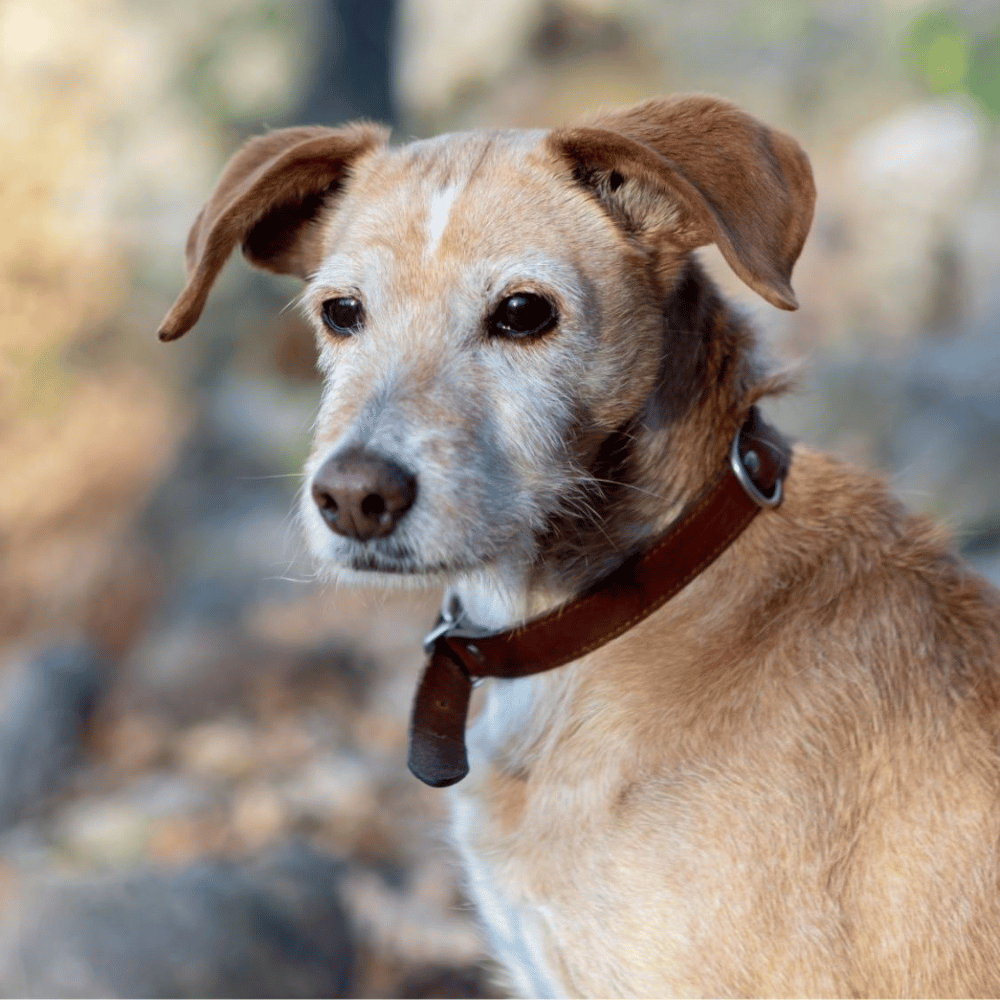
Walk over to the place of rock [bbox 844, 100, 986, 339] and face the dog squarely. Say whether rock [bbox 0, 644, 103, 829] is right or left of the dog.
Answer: right

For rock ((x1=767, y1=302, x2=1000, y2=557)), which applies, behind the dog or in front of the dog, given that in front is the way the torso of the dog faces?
behind

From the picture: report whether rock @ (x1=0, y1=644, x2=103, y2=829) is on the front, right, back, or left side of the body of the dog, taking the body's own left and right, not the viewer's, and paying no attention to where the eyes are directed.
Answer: right

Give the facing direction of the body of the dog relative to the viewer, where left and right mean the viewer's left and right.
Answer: facing the viewer and to the left of the viewer

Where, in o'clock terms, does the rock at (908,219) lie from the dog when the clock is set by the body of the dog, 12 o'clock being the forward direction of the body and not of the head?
The rock is roughly at 5 o'clock from the dog.
